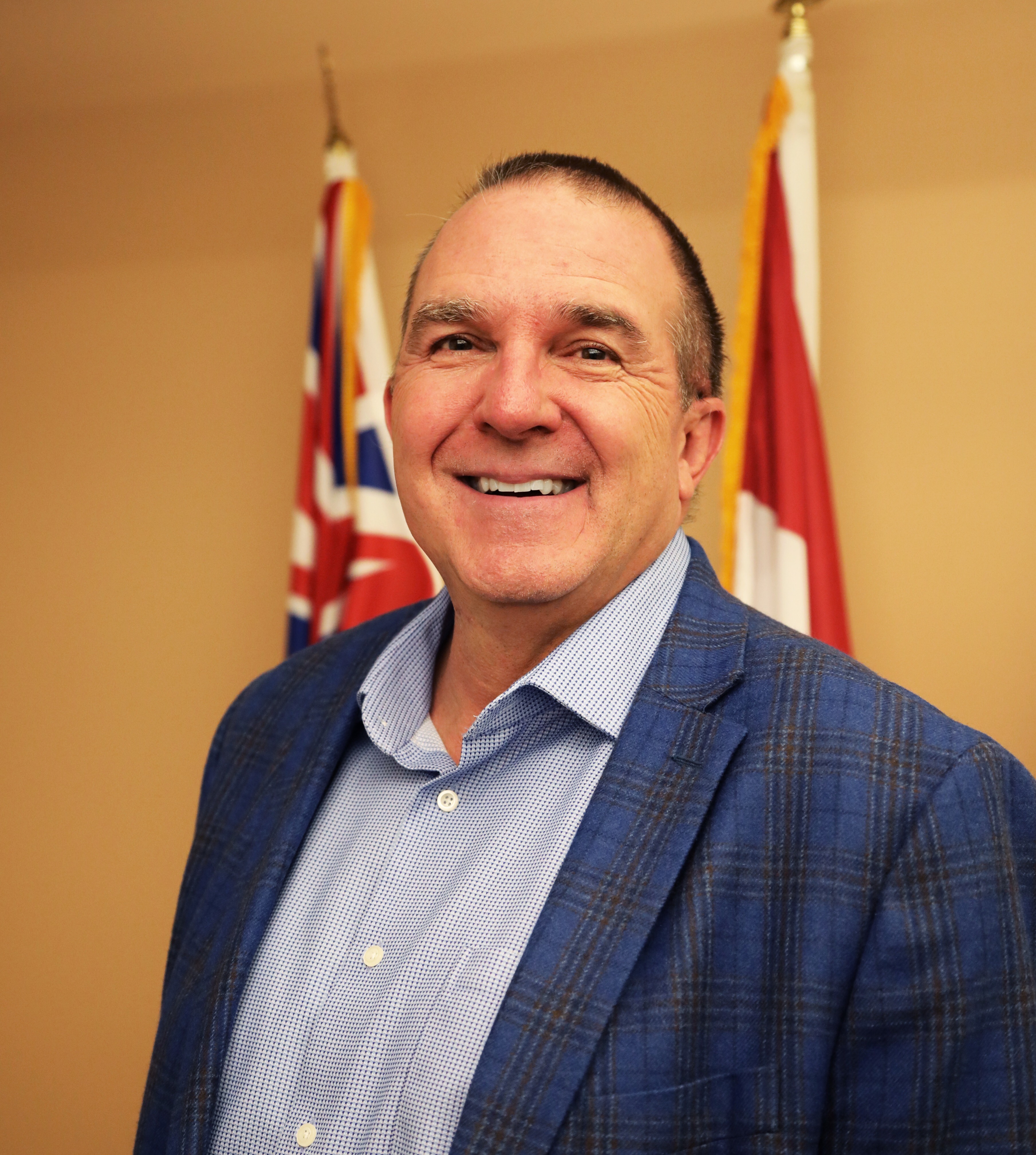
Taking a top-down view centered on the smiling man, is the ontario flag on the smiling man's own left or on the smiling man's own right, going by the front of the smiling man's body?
on the smiling man's own right

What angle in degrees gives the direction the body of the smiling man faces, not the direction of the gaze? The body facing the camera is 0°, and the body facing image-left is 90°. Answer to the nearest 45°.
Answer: approximately 45°

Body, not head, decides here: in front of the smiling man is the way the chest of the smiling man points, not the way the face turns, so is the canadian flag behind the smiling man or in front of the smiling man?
behind
